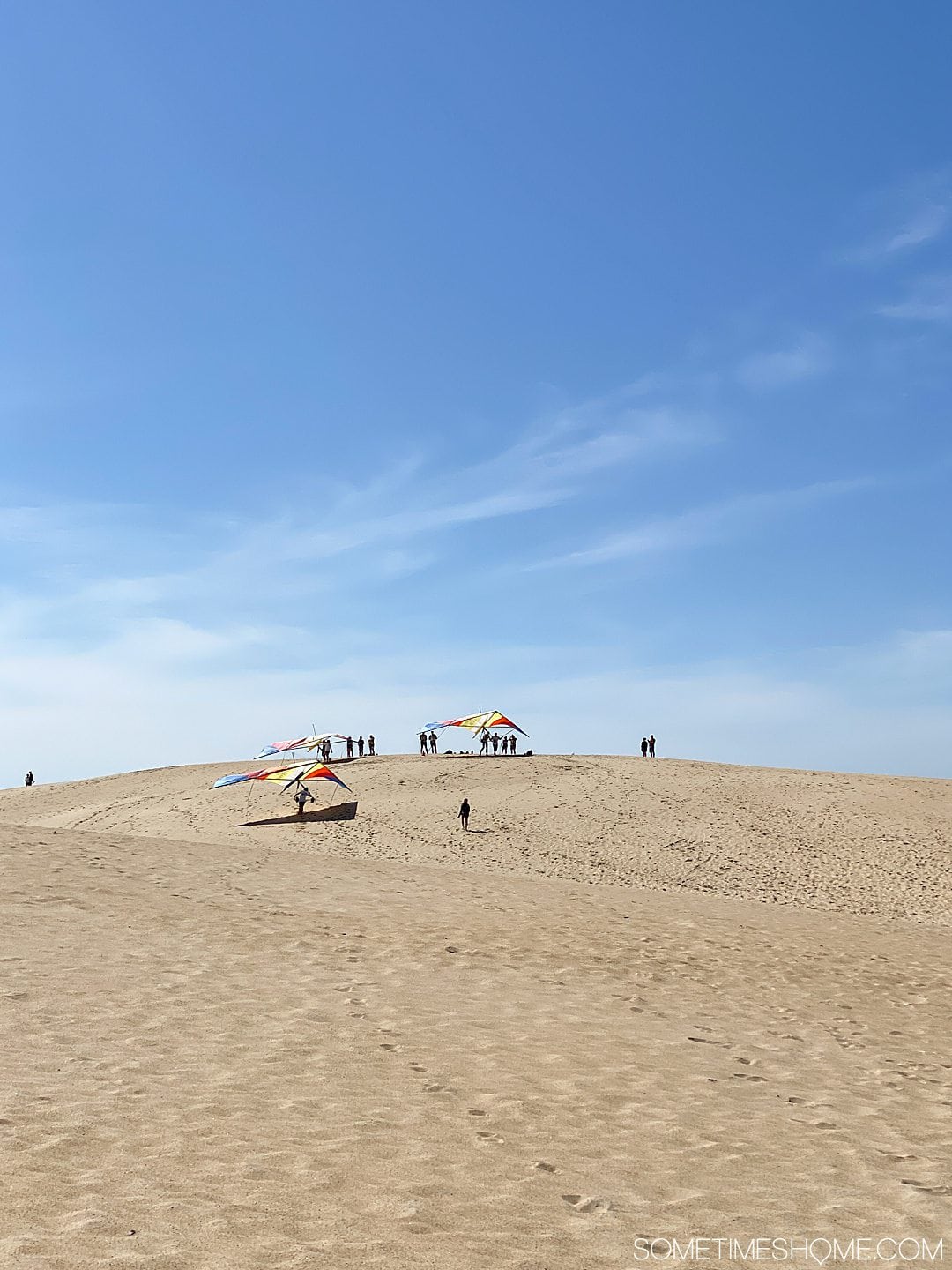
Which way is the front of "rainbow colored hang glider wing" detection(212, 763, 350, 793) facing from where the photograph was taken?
facing the viewer and to the right of the viewer
